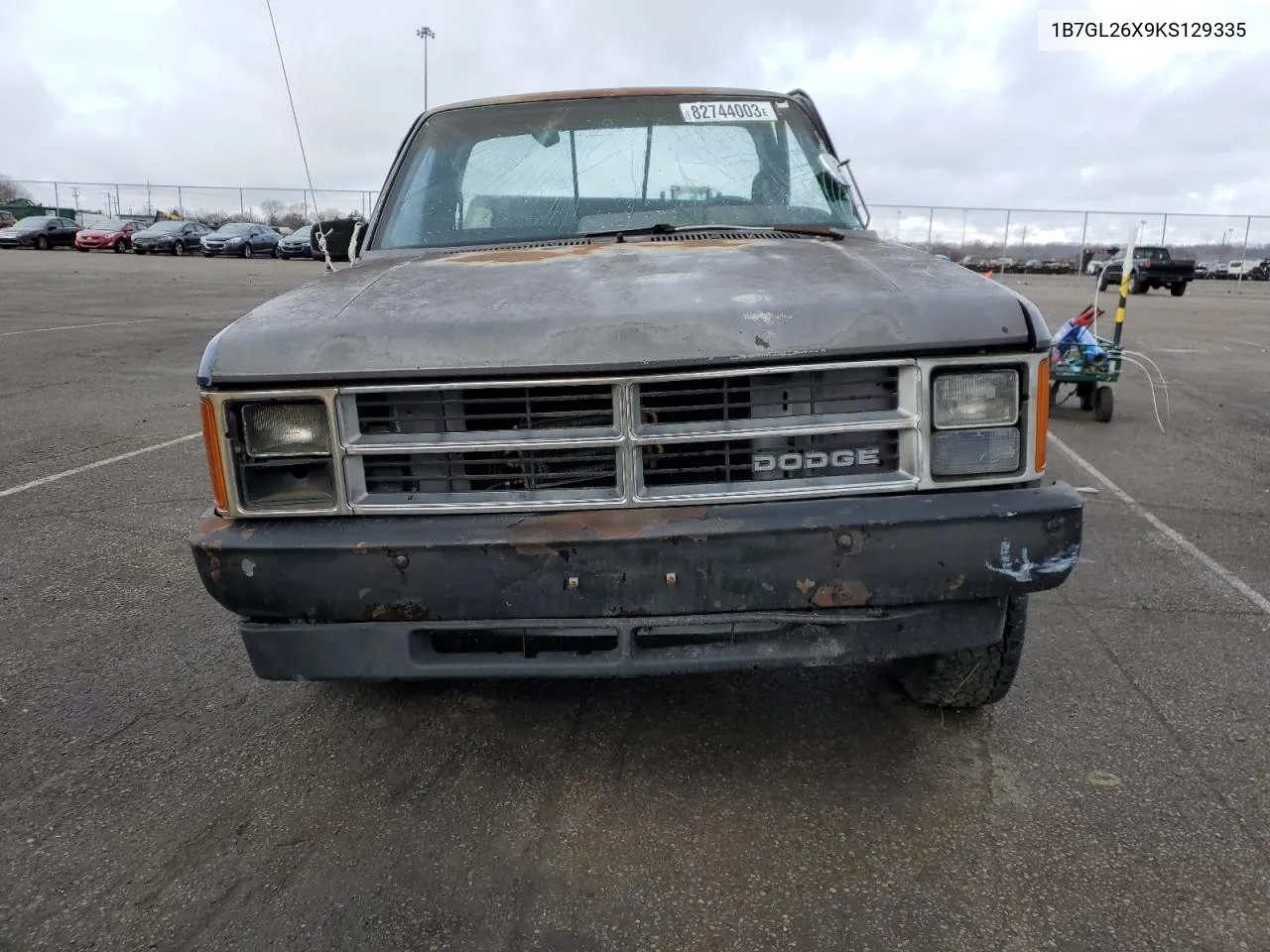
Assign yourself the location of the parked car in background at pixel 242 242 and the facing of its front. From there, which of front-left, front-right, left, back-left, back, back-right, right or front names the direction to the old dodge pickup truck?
front-left

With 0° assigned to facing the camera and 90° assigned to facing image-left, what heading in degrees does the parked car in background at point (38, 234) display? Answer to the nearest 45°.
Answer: approximately 45°

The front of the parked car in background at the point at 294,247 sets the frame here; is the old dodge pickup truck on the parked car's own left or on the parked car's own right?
on the parked car's own left

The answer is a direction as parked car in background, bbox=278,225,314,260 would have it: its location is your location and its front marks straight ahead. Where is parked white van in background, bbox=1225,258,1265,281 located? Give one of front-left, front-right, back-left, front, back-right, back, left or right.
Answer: back-left

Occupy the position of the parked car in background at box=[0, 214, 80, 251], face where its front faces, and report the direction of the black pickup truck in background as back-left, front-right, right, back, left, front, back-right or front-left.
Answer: left

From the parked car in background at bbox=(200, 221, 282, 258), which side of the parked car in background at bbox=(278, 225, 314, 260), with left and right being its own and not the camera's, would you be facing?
right

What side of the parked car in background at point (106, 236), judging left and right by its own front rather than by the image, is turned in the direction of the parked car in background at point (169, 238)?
left

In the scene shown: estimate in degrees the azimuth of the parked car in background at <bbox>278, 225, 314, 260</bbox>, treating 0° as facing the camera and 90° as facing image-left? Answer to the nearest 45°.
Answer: approximately 45°
